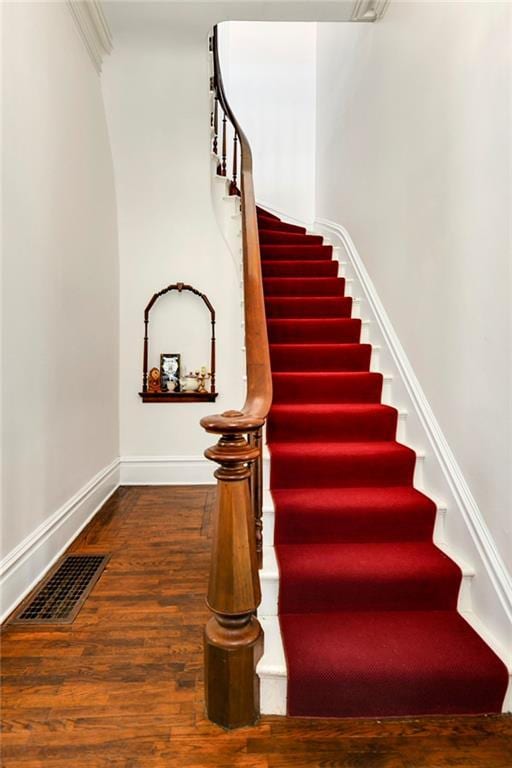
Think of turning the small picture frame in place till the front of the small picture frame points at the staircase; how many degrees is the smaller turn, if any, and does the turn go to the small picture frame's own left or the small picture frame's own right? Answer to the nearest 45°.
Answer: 0° — it already faces it

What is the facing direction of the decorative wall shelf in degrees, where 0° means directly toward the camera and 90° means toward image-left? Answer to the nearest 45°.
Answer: approximately 0°

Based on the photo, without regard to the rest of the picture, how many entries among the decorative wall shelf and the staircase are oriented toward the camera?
2

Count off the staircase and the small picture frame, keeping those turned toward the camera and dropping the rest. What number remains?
2

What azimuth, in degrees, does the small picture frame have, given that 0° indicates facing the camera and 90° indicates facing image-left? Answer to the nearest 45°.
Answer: approximately 0°
